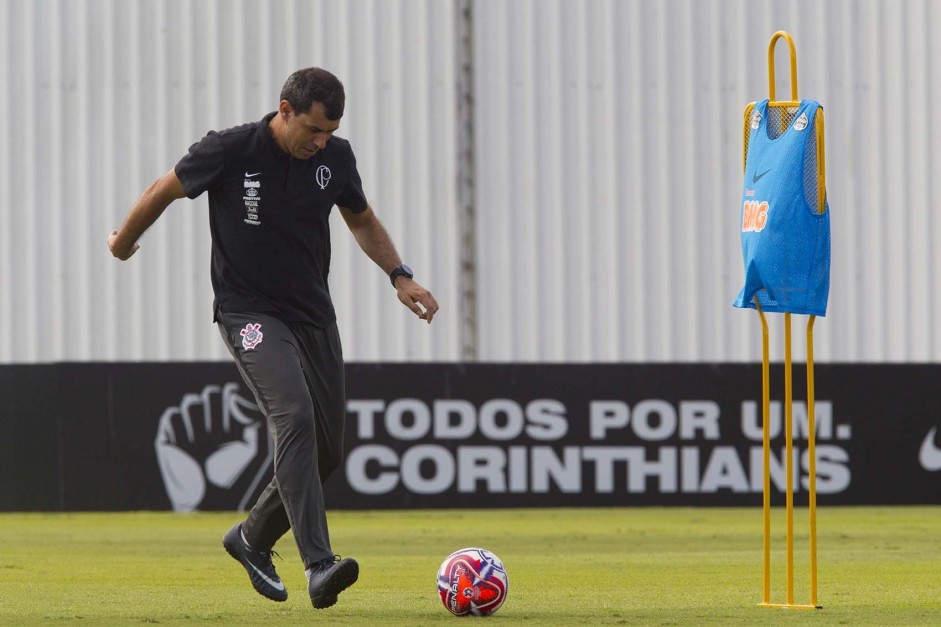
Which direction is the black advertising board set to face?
toward the camera

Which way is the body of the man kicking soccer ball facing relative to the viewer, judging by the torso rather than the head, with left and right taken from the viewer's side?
facing the viewer and to the right of the viewer

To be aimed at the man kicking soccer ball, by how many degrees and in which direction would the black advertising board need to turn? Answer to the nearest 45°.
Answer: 0° — it already faces them

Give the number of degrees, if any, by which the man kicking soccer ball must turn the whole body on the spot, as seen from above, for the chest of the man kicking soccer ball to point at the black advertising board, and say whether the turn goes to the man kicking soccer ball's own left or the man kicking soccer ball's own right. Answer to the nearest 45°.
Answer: approximately 135° to the man kicking soccer ball's own left

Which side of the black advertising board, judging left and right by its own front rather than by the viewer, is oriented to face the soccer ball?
front

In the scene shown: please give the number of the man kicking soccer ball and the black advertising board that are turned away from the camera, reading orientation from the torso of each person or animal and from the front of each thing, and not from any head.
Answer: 0
